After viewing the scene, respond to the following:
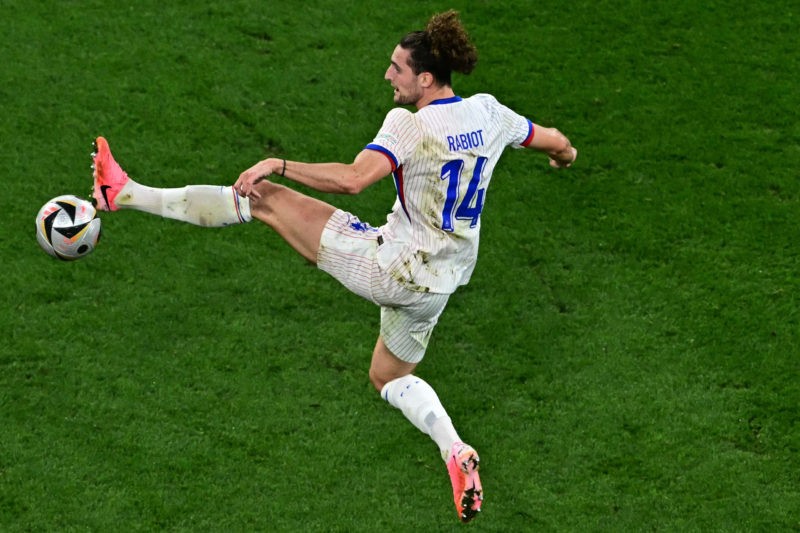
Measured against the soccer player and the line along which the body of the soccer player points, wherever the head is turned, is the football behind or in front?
in front

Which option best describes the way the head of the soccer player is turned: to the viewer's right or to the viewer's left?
to the viewer's left

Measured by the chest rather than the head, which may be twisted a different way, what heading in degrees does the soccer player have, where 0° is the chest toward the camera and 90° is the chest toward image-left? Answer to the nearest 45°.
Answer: approximately 135°
